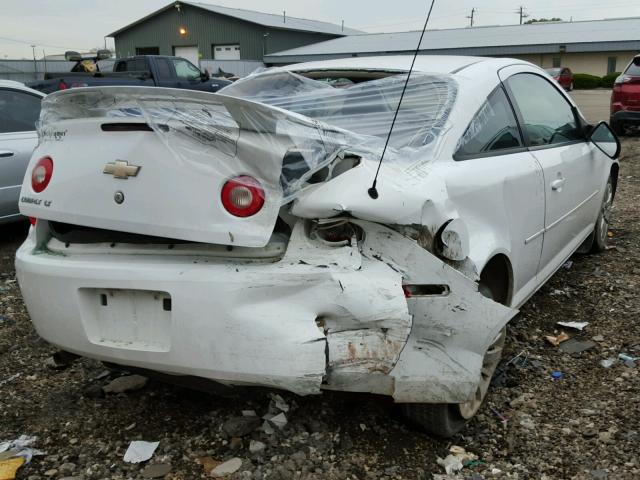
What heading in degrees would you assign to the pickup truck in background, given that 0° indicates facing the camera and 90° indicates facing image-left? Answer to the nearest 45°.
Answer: approximately 225°

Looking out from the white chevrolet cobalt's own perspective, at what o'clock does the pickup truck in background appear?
The pickup truck in background is roughly at 10 o'clock from the white chevrolet cobalt.

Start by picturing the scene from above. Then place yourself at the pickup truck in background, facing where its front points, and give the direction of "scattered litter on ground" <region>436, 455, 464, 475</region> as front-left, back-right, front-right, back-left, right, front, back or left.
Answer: back-right

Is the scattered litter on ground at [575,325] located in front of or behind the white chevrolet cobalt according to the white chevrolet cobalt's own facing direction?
in front

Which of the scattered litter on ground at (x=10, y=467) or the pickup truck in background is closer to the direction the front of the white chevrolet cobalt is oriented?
the pickup truck in background

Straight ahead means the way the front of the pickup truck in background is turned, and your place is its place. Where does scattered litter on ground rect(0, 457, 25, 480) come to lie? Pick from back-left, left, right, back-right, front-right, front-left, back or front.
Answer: back-right

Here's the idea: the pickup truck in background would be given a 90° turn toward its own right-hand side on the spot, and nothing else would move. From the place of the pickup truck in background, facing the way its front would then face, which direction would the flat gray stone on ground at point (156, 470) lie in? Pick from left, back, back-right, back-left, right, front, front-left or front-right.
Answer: front-right

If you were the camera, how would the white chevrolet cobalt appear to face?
facing away from the viewer and to the right of the viewer

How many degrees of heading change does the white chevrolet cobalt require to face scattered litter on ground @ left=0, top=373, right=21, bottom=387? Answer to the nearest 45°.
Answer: approximately 180°
